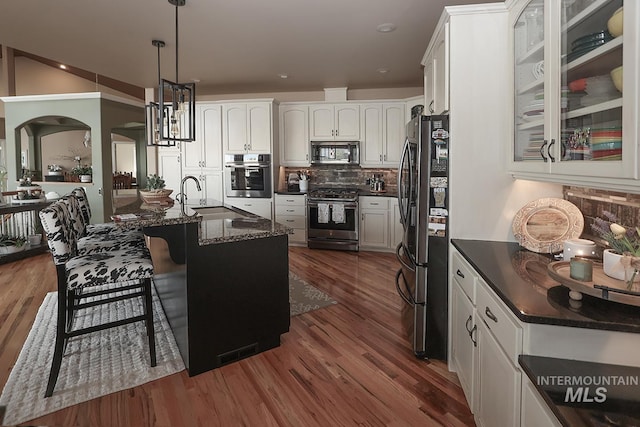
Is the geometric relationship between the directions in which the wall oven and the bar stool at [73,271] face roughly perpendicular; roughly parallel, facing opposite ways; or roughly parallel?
roughly perpendicular

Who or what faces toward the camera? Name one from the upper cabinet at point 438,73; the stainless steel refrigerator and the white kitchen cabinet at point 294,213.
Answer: the white kitchen cabinet

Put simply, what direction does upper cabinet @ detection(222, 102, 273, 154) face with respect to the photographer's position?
facing the viewer

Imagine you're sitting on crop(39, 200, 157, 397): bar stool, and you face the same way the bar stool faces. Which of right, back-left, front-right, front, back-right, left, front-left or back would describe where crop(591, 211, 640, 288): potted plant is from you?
front-right

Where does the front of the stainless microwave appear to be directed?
toward the camera

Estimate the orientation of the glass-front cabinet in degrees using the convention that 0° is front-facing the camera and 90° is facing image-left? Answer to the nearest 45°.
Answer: approximately 45°

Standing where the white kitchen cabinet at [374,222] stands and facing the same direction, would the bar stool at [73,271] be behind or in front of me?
in front

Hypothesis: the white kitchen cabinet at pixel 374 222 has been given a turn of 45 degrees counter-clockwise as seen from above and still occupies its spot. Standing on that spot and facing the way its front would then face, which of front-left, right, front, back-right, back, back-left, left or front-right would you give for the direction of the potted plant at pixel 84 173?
back-right

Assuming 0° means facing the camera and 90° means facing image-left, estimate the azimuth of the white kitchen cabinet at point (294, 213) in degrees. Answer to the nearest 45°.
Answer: approximately 0°

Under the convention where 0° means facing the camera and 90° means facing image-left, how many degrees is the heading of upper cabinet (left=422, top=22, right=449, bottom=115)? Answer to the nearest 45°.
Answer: approximately 90°

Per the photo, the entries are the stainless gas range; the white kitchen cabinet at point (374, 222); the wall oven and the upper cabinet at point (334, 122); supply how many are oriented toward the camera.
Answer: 4

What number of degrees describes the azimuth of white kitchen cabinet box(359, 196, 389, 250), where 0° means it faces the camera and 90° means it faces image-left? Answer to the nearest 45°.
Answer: approximately 0°

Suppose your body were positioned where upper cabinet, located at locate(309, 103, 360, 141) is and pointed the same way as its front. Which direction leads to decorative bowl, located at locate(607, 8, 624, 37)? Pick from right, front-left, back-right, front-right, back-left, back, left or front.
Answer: front
